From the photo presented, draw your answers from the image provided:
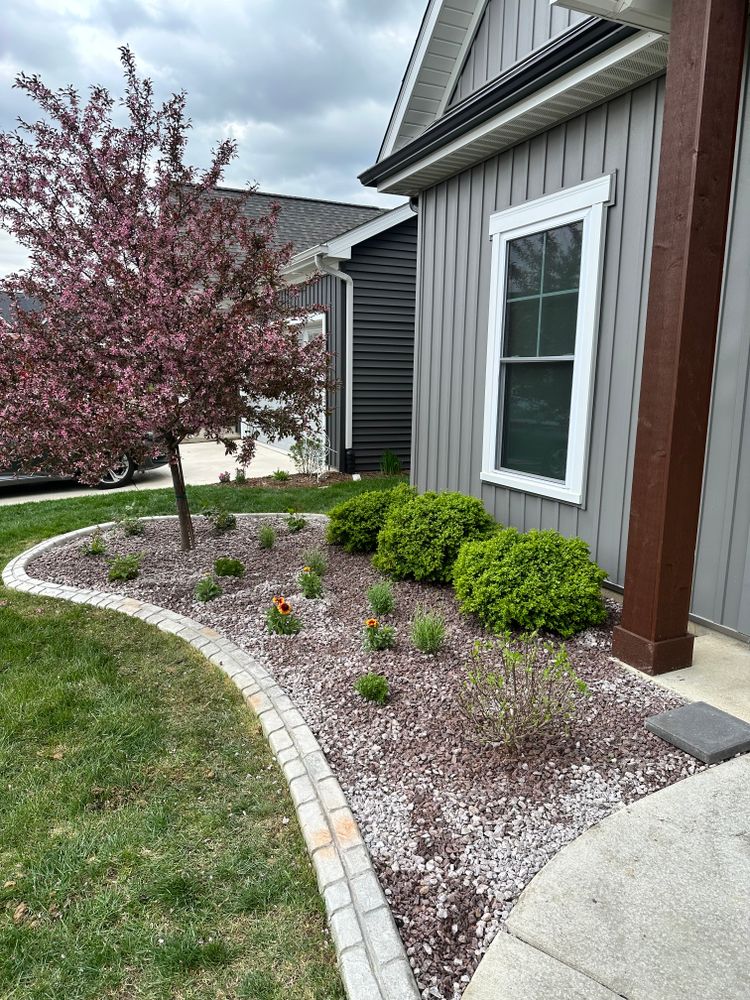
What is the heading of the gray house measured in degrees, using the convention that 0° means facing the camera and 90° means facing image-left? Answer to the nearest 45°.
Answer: approximately 45°
